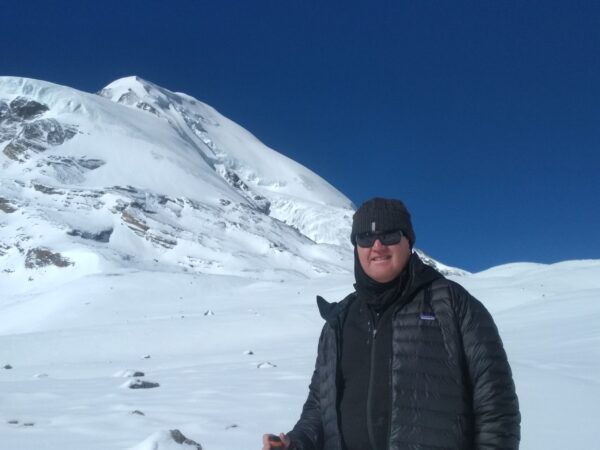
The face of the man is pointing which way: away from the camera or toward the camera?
toward the camera

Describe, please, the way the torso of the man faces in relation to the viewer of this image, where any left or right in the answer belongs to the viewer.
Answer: facing the viewer and to the left of the viewer
